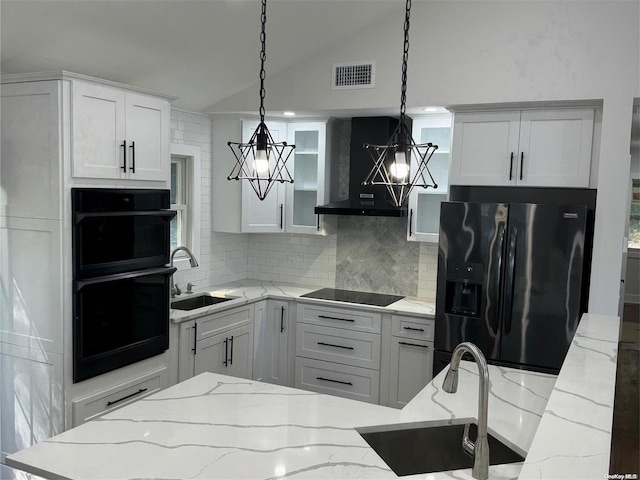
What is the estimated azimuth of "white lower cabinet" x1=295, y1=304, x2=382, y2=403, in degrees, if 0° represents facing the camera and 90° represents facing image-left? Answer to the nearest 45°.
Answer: approximately 45°

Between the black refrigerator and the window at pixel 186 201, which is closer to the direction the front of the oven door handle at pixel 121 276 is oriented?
the black refrigerator

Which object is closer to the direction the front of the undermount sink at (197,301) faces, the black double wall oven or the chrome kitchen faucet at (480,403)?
the chrome kitchen faucet

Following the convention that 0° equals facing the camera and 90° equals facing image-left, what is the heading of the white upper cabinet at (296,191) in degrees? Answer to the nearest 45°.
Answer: approximately 0°

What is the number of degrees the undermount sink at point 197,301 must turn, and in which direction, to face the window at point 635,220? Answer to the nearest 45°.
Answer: approximately 90° to its left

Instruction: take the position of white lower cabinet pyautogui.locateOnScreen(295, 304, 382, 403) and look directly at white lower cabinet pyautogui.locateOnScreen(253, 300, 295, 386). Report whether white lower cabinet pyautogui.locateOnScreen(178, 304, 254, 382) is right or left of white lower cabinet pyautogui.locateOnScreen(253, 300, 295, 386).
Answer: left

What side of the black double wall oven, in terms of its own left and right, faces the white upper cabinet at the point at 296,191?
left

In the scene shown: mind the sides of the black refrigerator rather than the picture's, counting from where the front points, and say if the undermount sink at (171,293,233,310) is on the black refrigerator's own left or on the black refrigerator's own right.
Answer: on the black refrigerator's own right

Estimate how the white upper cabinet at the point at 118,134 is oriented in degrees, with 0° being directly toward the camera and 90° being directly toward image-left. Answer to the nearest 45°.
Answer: approximately 315°

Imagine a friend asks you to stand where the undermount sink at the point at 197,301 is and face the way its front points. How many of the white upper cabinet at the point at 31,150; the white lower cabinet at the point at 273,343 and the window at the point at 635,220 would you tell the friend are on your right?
1
